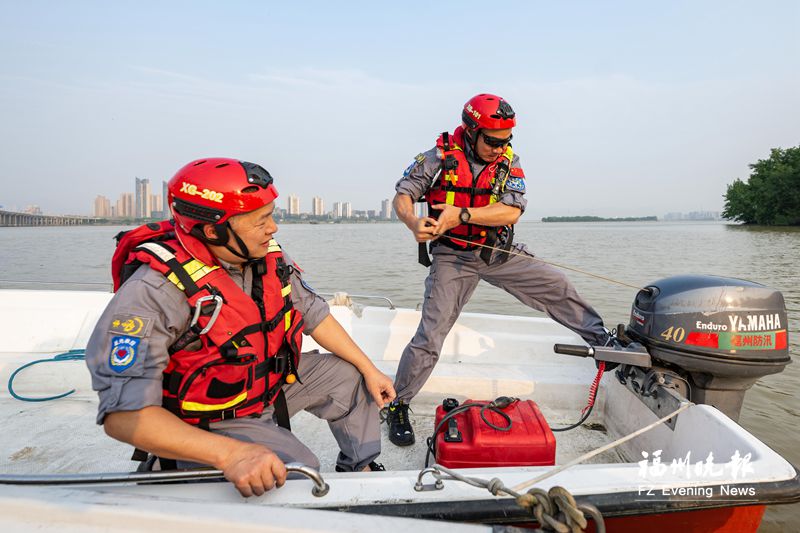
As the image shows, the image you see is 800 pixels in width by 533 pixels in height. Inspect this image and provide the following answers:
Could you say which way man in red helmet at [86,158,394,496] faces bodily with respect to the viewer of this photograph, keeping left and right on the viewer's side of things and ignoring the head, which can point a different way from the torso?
facing the viewer and to the right of the viewer

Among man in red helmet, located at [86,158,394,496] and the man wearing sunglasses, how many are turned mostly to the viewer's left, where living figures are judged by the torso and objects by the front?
0

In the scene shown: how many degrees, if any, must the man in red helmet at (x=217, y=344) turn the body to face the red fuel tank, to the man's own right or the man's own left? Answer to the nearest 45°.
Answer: approximately 45° to the man's own left

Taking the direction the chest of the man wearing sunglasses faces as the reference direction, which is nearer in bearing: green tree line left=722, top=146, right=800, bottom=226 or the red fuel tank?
the red fuel tank

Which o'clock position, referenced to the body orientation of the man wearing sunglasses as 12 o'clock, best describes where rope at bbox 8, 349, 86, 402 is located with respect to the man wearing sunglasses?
The rope is roughly at 3 o'clock from the man wearing sunglasses.

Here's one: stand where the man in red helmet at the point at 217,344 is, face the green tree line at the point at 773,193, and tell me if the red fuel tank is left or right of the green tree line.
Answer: right

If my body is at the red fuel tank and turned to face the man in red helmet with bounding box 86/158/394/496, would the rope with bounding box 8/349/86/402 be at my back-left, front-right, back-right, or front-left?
front-right

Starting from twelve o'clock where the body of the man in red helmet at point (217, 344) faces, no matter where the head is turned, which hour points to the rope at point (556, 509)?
The rope is roughly at 12 o'clock from the man in red helmet.

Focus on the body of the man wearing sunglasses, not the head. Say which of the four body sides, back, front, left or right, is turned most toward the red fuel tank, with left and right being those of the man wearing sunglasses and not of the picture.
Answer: front

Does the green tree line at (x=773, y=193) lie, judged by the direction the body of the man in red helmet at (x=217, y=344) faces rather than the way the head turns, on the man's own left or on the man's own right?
on the man's own left

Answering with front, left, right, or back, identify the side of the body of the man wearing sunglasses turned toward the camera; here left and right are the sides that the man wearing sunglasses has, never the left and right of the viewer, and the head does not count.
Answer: front

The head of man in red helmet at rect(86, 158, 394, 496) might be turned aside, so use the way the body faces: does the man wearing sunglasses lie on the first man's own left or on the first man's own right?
on the first man's own left

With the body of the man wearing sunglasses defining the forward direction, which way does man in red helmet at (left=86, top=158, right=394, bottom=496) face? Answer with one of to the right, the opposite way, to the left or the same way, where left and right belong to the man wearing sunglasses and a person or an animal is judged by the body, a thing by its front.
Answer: to the left

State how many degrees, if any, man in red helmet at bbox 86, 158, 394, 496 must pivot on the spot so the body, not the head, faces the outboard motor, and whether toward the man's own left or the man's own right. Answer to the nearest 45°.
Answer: approximately 45° to the man's own left

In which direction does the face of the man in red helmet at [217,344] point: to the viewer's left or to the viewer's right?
to the viewer's right

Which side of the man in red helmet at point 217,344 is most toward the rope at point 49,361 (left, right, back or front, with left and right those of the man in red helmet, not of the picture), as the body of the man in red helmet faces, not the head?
back
